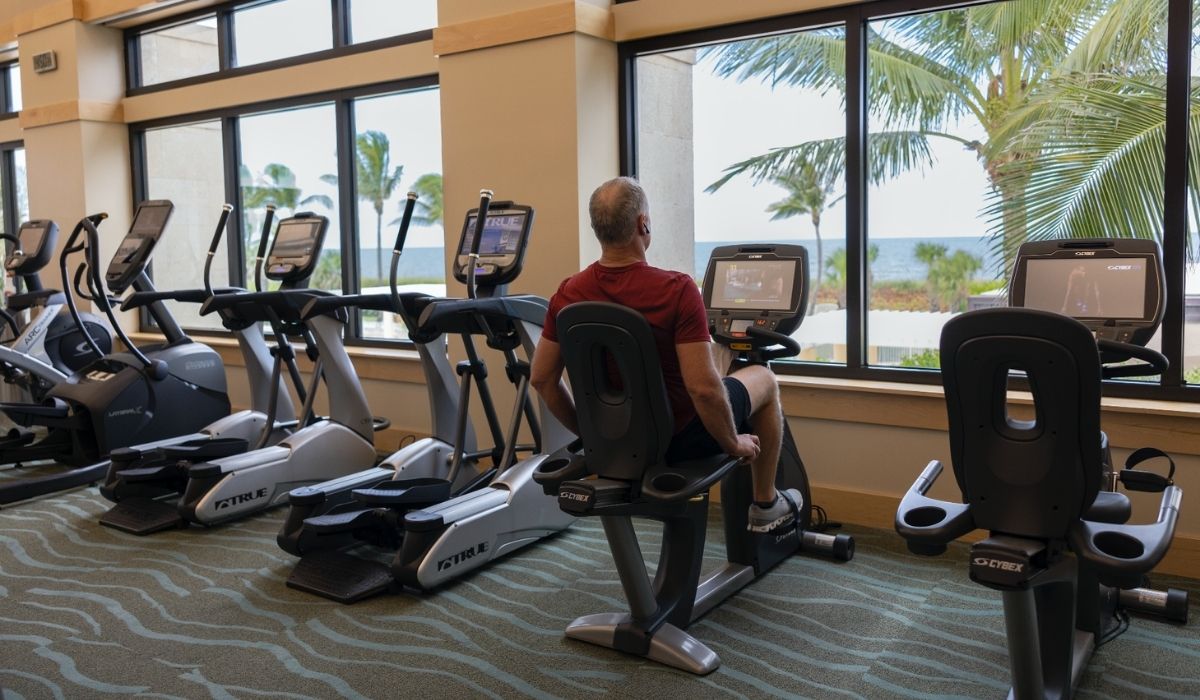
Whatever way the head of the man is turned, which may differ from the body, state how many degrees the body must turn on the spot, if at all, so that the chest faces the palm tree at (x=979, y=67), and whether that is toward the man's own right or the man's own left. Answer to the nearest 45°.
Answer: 0° — they already face it

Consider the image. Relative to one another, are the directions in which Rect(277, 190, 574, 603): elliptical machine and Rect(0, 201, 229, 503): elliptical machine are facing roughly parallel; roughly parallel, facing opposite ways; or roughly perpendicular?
roughly parallel

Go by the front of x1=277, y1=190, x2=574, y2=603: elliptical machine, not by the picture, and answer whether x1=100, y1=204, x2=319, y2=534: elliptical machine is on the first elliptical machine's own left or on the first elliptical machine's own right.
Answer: on the first elliptical machine's own left

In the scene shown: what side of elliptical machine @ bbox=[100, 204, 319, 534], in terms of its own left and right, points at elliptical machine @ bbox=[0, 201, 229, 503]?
left

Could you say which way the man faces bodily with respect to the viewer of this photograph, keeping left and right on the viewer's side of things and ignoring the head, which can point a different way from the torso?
facing away from the viewer and to the right of the viewer

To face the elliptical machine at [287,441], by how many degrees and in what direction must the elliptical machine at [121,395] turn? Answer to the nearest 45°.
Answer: approximately 90° to its right

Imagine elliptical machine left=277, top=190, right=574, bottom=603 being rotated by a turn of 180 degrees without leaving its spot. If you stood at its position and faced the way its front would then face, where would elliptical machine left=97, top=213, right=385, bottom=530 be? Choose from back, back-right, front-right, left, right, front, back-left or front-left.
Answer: right

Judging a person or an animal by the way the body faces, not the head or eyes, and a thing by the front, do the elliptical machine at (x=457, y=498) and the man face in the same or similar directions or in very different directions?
same or similar directions

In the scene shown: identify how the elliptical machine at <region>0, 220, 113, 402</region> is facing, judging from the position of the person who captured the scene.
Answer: facing away from the viewer and to the right of the viewer

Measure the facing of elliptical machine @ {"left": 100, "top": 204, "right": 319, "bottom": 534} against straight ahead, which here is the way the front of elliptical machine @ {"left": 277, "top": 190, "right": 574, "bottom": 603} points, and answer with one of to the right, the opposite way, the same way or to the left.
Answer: the same way

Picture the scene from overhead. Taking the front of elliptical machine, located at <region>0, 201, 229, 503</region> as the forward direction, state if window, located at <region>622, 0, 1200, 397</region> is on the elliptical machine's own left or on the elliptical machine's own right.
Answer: on the elliptical machine's own right

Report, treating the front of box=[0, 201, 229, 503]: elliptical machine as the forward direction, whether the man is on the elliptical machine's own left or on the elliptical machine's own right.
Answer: on the elliptical machine's own right

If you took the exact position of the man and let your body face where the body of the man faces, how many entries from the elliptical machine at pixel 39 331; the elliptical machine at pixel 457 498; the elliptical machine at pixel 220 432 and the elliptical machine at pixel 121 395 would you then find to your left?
4

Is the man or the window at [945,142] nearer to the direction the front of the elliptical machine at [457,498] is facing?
the window

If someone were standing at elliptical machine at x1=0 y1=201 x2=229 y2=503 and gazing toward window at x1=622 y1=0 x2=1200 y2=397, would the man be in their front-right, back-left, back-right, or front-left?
front-right
